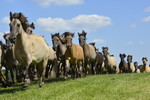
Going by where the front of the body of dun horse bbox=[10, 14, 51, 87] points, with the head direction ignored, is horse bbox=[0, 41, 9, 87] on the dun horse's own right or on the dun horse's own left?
on the dun horse's own right

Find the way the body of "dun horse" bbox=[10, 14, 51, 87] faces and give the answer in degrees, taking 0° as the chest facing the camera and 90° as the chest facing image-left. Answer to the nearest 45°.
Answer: approximately 45°

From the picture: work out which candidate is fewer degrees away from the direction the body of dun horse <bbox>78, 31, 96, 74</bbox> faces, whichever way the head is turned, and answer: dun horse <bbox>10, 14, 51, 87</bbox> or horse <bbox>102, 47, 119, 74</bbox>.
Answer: the dun horse

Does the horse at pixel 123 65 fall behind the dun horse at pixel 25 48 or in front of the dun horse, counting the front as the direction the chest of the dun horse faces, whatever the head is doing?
behind

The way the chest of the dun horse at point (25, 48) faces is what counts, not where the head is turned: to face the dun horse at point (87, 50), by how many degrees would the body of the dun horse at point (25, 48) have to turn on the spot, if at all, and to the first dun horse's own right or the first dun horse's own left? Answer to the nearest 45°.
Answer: approximately 180°

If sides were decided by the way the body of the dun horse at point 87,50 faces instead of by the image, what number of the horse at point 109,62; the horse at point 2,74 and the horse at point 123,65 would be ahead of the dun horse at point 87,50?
1

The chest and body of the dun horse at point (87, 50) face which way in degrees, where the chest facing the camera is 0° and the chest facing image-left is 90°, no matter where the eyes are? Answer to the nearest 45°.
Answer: approximately 45°
